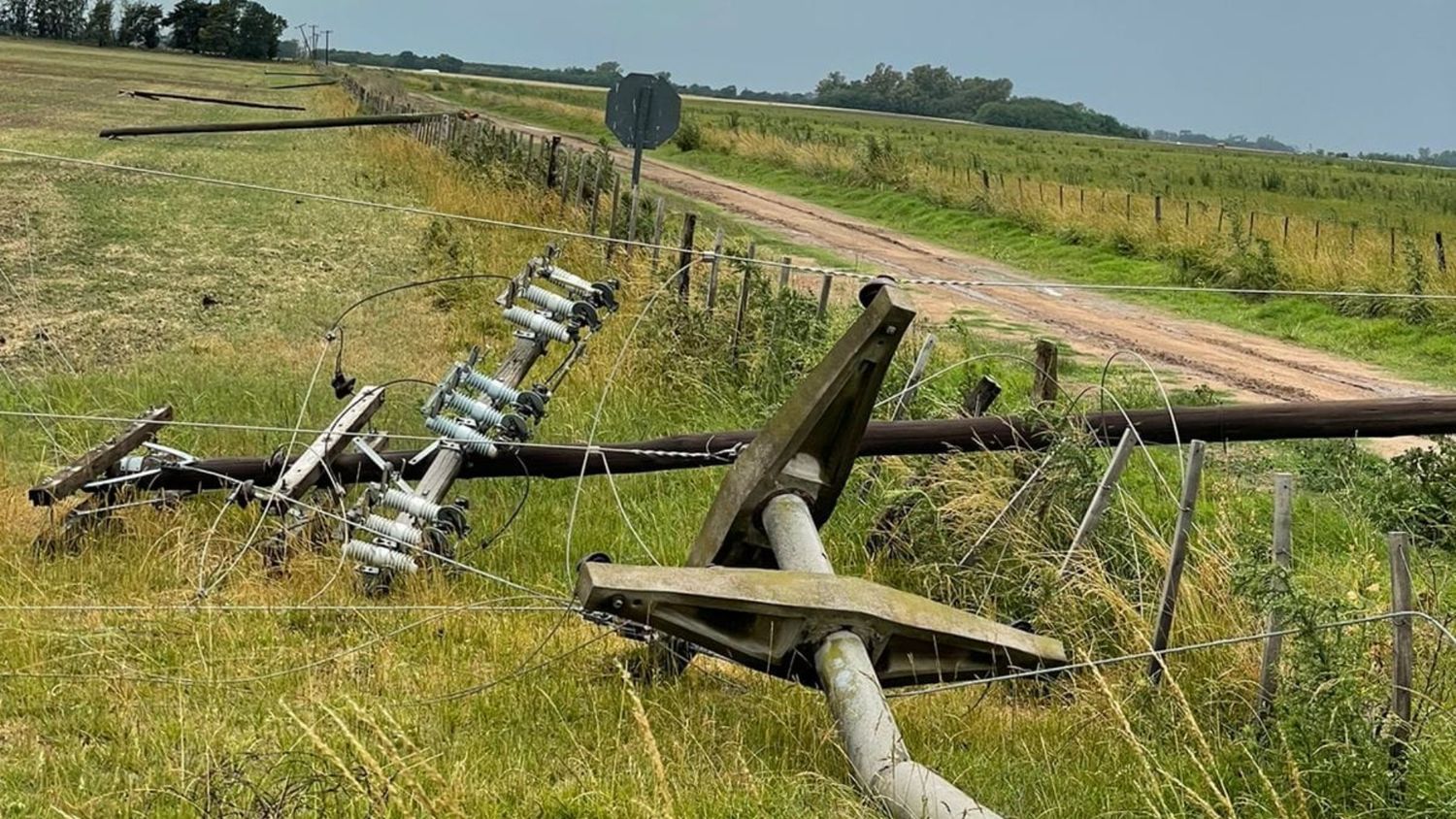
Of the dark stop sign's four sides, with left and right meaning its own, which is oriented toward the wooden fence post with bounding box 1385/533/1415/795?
back

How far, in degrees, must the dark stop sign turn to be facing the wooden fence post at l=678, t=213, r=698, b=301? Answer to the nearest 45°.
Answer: approximately 180°

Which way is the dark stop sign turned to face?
away from the camera

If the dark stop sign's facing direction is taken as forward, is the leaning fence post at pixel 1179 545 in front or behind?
behind

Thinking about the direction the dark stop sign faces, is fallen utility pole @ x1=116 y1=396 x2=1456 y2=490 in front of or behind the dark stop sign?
behind

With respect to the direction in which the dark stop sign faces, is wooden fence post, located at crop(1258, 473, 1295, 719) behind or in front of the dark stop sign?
behind

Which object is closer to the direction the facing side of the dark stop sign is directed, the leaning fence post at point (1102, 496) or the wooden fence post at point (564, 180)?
the wooden fence post

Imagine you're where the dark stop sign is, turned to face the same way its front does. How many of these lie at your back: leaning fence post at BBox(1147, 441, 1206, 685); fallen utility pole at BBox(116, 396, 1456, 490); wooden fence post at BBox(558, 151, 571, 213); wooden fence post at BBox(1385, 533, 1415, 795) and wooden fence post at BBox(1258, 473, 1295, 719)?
4

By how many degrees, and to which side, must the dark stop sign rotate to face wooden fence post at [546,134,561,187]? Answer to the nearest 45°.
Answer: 0° — it already faces it

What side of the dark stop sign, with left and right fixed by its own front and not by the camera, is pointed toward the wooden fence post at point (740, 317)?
back
